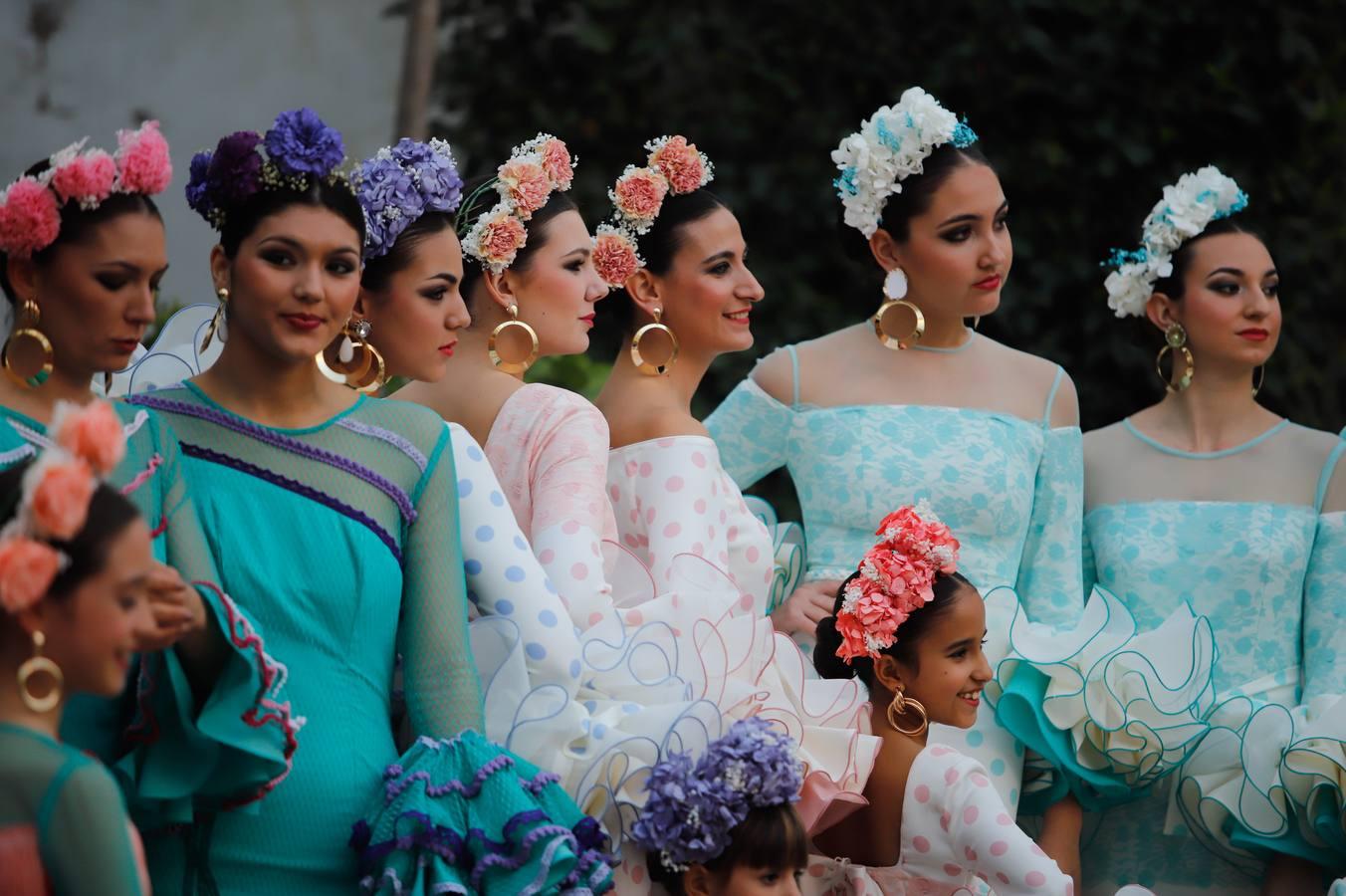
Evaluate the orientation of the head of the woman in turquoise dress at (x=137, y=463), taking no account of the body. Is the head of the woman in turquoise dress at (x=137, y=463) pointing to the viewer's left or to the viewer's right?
to the viewer's right

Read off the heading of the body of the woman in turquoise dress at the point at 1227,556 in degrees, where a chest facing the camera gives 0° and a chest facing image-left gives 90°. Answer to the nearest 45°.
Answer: approximately 0°

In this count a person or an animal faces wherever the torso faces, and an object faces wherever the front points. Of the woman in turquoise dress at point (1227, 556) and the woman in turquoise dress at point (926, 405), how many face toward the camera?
2

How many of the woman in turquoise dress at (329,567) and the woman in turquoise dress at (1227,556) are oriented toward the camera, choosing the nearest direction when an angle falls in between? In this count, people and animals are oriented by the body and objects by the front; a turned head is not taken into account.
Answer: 2

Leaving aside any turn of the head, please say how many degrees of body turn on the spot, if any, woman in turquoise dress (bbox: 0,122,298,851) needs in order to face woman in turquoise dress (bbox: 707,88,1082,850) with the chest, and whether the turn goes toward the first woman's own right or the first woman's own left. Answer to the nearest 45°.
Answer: approximately 90° to the first woman's own left

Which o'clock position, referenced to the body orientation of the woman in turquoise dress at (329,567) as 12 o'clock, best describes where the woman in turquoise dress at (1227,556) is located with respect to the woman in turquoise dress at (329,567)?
the woman in turquoise dress at (1227,556) is roughly at 8 o'clock from the woman in turquoise dress at (329,567).

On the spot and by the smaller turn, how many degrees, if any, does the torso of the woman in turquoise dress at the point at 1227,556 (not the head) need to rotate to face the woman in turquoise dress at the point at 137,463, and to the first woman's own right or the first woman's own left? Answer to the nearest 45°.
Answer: approximately 45° to the first woman's own right

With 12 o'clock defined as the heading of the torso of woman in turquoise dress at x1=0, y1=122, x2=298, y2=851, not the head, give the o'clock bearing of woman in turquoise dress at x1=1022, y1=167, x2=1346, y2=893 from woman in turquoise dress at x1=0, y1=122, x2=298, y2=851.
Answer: woman in turquoise dress at x1=1022, y1=167, x2=1346, y2=893 is roughly at 10 o'clock from woman in turquoise dress at x1=0, y1=122, x2=298, y2=851.
